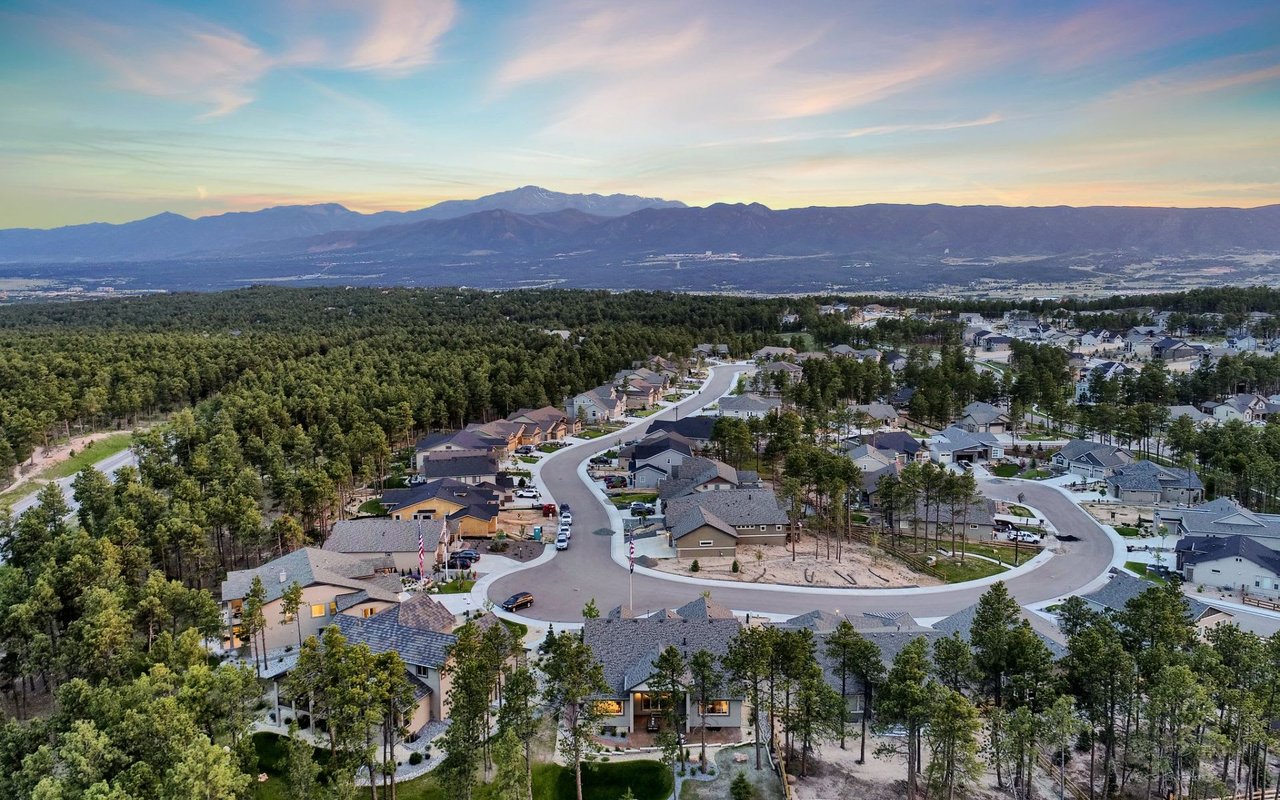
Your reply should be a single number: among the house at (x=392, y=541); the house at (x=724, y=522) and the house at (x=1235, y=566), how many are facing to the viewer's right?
1

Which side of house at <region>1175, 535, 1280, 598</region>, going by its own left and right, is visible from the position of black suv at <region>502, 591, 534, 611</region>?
front

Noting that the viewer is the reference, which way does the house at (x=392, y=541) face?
facing to the right of the viewer

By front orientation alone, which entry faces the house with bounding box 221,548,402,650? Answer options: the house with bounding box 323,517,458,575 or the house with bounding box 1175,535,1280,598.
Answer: the house with bounding box 1175,535,1280,598

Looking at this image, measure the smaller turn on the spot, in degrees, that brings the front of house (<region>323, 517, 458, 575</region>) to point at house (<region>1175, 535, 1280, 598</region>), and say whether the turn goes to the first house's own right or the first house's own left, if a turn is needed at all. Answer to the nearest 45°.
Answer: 0° — it already faces it

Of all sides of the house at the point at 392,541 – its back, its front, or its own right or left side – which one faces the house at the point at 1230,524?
front

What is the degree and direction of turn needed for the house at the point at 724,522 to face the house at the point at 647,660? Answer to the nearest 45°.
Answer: approximately 90° to its left

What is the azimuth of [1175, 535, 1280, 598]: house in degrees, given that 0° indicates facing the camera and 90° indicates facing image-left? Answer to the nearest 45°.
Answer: approximately 45°

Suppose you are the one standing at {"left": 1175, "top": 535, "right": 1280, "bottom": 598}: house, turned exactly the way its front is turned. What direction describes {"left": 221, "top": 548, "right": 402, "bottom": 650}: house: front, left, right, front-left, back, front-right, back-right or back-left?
front

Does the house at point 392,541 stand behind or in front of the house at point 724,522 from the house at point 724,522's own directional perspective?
in front

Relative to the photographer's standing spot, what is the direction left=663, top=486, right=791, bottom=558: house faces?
facing to the left of the viewer

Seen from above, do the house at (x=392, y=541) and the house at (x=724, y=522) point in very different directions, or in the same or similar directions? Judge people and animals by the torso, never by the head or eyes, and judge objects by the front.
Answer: very different directions
